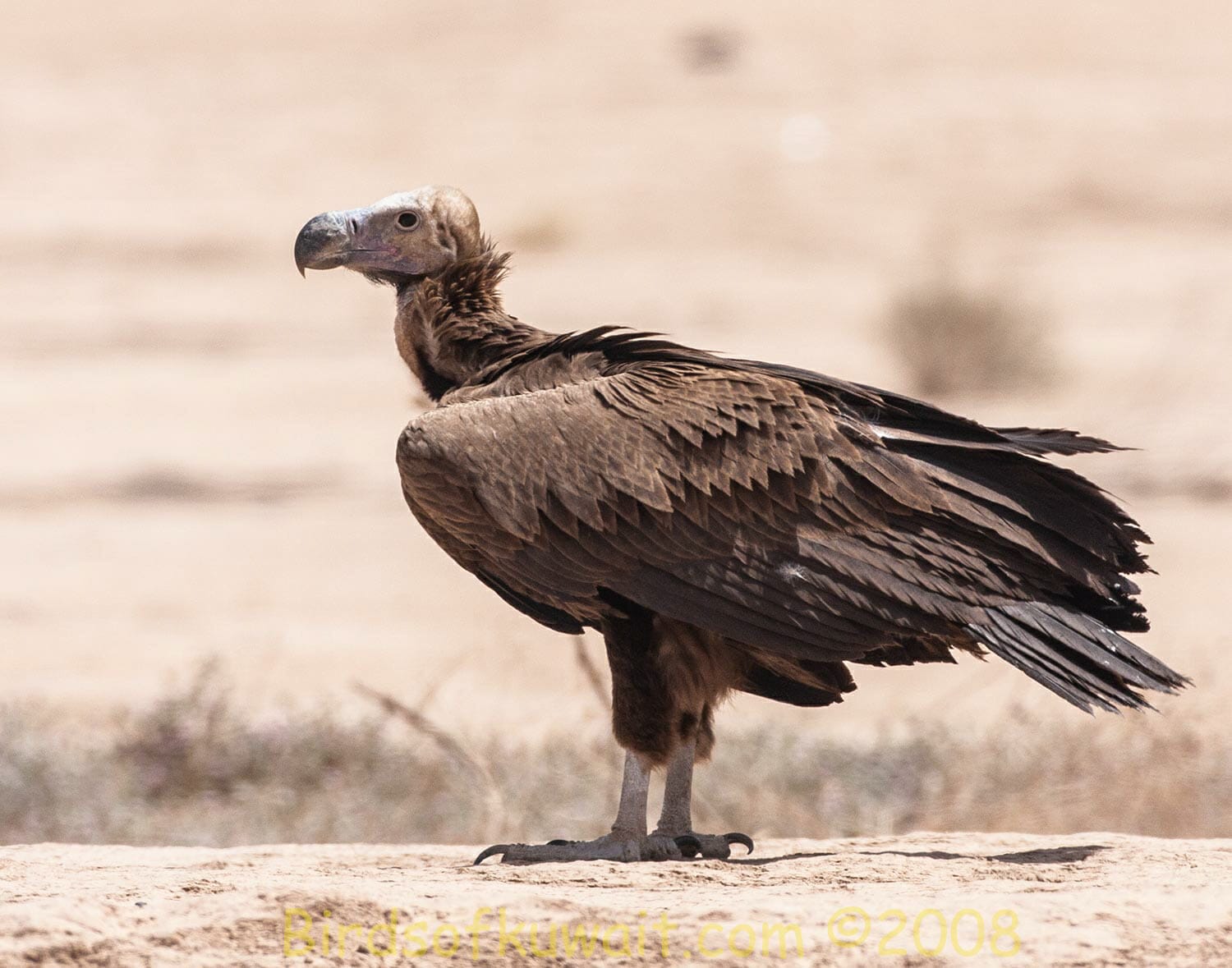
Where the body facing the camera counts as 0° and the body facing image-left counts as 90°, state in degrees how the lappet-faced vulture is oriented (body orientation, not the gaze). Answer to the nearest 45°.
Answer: approximately 90°
